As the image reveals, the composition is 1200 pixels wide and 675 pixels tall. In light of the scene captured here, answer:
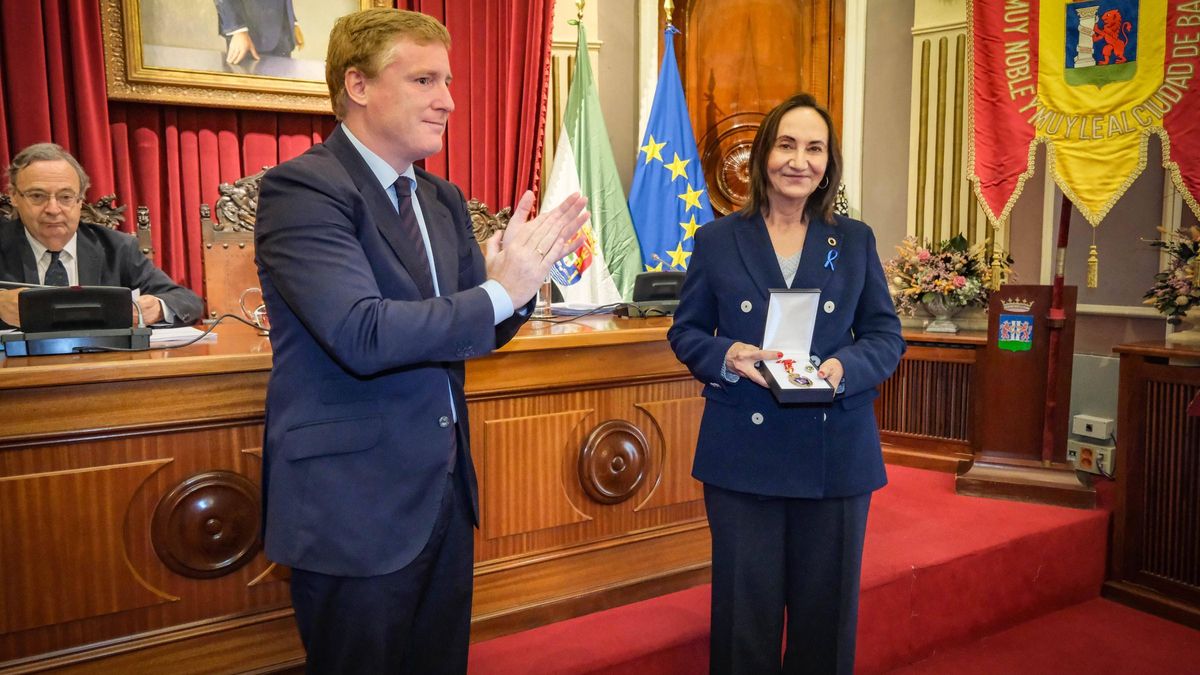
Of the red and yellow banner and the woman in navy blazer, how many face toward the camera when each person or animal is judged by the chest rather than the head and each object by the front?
2

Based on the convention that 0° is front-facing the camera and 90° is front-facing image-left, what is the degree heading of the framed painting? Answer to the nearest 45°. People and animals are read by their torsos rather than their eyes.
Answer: approximately 315°

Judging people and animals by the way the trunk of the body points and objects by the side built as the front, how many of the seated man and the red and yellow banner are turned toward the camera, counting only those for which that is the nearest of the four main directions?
2

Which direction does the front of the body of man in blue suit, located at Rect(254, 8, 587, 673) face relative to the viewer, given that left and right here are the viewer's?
facing the viewer and to the right of the viewer

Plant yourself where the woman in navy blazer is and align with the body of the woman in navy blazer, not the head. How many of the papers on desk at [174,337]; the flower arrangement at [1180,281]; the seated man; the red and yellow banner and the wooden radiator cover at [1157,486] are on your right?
2

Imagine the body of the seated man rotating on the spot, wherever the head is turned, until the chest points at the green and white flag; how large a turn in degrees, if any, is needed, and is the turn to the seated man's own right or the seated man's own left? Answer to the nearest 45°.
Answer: approximately 90° to the seated man's own left

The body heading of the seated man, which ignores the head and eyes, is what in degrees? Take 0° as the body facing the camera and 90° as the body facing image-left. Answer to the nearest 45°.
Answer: approximately 0°

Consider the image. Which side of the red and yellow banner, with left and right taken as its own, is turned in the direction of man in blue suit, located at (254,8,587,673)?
front

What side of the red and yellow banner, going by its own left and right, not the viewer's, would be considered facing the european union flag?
right

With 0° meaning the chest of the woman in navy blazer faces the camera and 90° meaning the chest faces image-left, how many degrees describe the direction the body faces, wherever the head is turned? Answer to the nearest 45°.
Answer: approximately 0°

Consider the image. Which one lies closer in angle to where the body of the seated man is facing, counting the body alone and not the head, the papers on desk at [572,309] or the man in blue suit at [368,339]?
the man in blue suit

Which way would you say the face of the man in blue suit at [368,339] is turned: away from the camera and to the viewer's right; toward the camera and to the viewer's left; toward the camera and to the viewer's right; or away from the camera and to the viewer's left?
toward the camera and to the viewer's right

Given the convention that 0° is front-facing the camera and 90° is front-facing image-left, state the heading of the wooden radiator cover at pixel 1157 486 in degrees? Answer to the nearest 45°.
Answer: approximately 45°

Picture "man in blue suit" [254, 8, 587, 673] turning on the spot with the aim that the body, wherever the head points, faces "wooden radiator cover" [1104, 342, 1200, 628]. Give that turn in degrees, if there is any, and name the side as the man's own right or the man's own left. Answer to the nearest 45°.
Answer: approximately 45° to the man's own left
